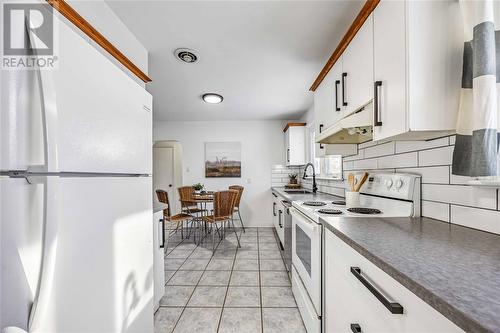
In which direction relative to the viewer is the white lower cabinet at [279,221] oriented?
to the viewer's left

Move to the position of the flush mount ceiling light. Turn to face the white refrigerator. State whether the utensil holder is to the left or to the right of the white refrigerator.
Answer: left

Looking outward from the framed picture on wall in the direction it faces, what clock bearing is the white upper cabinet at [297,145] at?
The white upper cabinet is roughly at 10 o'clock from the framed picture on wall.

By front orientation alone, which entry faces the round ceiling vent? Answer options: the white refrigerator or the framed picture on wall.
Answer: the framed picture on wall

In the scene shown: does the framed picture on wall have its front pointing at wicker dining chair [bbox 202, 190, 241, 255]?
yes

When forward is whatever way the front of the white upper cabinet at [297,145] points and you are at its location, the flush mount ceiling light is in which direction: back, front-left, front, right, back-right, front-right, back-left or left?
front-left

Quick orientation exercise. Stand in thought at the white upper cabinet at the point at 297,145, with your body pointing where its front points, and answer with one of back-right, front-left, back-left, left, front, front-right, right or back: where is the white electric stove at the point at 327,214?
left

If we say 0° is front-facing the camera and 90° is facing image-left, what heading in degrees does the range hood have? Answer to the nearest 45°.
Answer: approximately 45°

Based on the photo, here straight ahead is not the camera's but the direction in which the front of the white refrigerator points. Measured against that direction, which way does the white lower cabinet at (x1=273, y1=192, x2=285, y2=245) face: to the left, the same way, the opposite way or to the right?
the opposite way

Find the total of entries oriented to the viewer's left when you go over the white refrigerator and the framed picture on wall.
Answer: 0

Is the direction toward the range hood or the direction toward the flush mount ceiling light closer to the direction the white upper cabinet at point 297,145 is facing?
the flush mount ceiling light

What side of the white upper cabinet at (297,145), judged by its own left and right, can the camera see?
left
